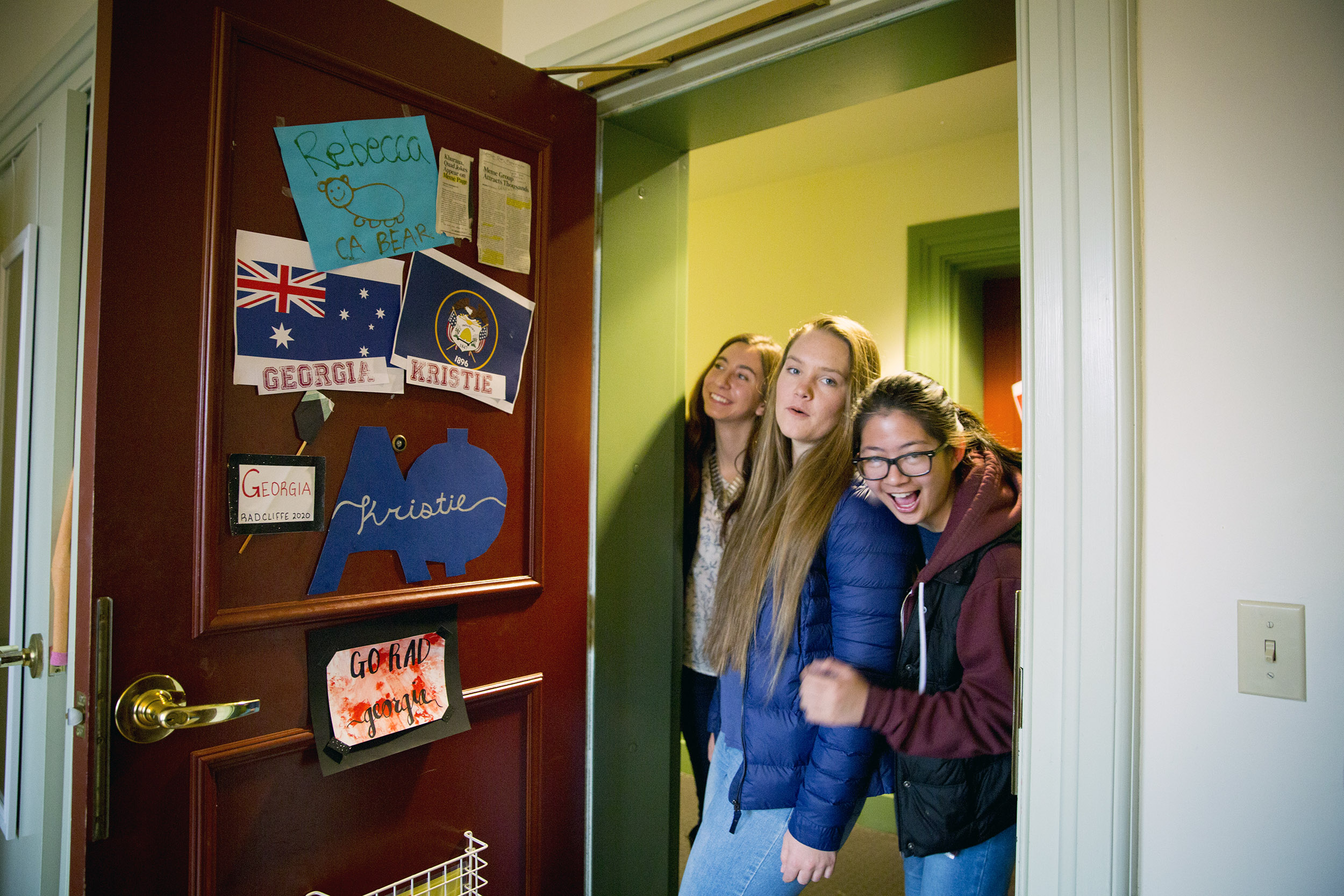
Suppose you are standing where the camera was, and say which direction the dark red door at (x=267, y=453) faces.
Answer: facing the viewer and to the right of the viewer

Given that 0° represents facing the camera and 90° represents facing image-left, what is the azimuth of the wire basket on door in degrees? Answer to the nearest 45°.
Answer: approximately 315°

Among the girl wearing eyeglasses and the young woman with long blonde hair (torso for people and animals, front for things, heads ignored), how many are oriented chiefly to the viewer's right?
0

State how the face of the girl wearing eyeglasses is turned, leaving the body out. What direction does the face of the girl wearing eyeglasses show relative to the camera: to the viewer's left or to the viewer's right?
to the viewer's left

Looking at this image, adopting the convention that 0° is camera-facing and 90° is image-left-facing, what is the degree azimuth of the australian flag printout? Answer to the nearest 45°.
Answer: approximately 315°
